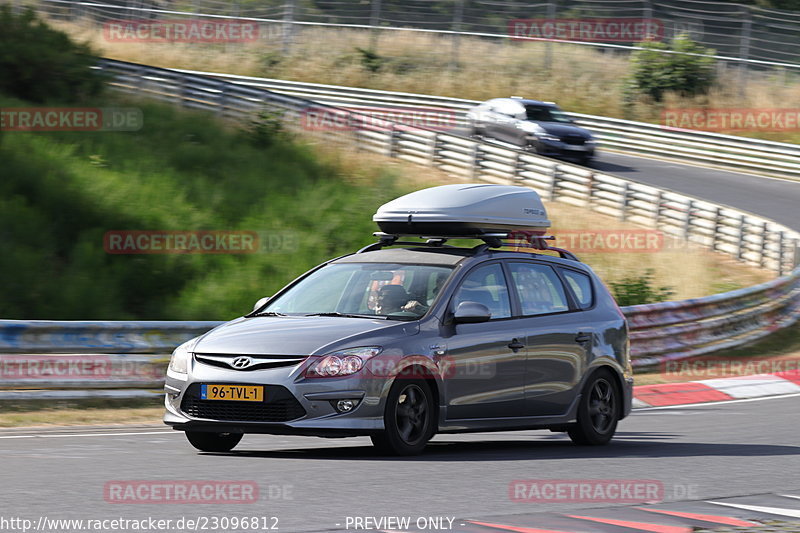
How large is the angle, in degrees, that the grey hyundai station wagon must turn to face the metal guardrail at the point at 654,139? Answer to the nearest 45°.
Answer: approximately 135° to its right

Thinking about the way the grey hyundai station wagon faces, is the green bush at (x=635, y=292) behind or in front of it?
behind

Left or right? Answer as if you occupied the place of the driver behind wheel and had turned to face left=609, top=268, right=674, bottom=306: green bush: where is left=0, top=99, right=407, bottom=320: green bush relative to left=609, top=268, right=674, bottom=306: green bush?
left

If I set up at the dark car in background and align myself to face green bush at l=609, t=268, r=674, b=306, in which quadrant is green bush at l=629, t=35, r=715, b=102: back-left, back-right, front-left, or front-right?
back-left

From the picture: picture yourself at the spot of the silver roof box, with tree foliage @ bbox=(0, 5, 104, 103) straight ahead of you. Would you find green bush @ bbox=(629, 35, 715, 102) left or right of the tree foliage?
right

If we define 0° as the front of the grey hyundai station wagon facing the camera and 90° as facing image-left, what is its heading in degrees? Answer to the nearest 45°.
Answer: approximately 45°

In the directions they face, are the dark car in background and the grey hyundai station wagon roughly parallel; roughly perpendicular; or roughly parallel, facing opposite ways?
roughly perpendicular

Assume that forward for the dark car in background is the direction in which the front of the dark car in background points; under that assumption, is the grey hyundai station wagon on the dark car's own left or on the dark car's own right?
on the dark car's own right

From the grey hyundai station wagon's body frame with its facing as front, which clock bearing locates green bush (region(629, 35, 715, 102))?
The green bush is roughly at 5 o'clock from the grey hyundai station wagon.
